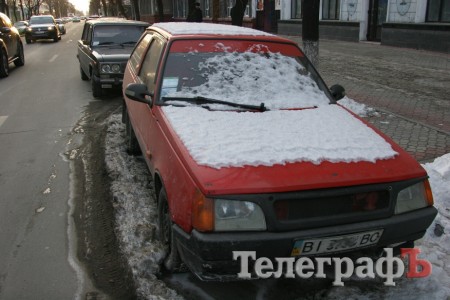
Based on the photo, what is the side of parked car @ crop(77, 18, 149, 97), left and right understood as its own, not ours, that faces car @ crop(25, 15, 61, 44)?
back

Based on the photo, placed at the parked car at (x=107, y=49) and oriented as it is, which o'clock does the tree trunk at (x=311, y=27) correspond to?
The tree trunk is roughly at 10 o'clock from the parked car.

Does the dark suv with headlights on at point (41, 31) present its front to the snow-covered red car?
yes

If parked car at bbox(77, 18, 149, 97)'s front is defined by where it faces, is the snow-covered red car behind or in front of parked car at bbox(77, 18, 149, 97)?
in front

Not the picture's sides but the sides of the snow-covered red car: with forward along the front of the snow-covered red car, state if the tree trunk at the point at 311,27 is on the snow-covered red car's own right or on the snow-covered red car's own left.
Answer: on the snow-covered red car's own left

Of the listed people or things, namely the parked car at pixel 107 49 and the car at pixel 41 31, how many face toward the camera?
2

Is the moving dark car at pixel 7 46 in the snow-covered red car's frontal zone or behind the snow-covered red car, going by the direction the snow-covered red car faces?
behind

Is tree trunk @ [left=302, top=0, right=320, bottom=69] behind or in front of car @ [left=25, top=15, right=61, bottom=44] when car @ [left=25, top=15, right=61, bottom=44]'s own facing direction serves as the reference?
in front

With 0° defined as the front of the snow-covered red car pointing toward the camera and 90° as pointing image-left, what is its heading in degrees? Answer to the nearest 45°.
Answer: approximately 315°

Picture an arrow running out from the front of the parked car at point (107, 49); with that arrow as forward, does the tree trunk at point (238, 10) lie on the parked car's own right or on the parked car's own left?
on the parked car's own left

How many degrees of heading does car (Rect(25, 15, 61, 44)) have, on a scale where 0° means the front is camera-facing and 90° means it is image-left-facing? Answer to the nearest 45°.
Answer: approximately 0°

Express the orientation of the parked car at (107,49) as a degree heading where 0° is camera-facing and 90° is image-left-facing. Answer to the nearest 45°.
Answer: approximately 0°
